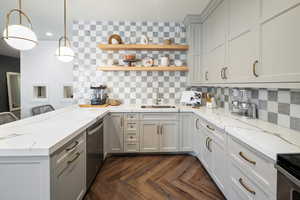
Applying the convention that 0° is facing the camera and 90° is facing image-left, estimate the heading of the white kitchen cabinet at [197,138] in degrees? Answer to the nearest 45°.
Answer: approximately 90°

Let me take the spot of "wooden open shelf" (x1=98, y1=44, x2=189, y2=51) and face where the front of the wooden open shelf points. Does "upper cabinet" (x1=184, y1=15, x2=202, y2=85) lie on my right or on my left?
on my left

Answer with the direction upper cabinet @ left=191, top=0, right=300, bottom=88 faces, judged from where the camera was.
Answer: facing the viewer and to the left of the viewer

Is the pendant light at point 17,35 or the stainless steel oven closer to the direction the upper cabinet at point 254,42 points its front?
the pendant light

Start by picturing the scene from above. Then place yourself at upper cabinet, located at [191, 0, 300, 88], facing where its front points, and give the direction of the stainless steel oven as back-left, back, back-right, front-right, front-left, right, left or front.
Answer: front-left

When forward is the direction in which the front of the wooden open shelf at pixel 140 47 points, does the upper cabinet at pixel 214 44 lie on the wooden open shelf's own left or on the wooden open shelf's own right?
on the wooden open shelf's own left

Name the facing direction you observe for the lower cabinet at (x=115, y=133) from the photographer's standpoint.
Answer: facing the viewer

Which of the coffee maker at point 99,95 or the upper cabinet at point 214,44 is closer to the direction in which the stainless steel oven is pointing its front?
the coffee maker

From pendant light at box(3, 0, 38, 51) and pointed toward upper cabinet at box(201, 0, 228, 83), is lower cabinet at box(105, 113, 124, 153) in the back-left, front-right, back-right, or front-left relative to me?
front-left

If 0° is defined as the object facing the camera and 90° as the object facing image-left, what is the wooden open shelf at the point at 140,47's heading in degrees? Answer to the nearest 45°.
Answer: approximately 0°

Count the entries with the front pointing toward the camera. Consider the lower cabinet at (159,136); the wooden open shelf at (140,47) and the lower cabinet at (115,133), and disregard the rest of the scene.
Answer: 3

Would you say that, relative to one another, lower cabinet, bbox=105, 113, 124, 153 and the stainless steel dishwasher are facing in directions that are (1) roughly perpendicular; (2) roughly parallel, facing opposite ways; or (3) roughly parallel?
roughly perpendicular

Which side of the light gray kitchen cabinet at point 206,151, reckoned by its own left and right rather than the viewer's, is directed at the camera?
left

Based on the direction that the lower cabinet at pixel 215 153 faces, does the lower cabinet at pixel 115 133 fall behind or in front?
in front
